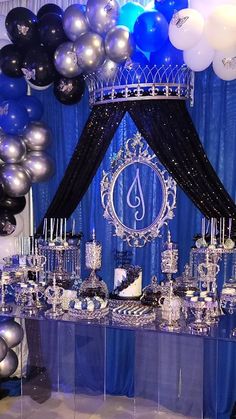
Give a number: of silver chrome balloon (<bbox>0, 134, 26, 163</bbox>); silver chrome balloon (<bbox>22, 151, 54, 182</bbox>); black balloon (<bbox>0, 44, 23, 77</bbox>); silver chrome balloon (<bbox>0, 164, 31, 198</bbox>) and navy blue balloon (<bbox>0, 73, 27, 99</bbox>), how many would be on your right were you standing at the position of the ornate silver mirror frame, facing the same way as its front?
5

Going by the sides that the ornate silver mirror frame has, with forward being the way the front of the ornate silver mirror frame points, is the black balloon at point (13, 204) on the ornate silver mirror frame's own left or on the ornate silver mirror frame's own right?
on the ornate silver mirror frame's own right

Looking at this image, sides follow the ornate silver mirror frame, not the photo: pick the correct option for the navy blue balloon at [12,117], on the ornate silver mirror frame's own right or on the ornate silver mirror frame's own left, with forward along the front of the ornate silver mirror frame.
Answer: on the ornate silver mirror frame's own right

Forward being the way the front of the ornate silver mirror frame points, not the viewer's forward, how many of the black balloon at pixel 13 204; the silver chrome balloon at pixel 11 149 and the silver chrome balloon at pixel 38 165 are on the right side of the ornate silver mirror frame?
3

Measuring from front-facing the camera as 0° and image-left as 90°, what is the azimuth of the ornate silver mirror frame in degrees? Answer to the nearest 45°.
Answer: approximately 0°
